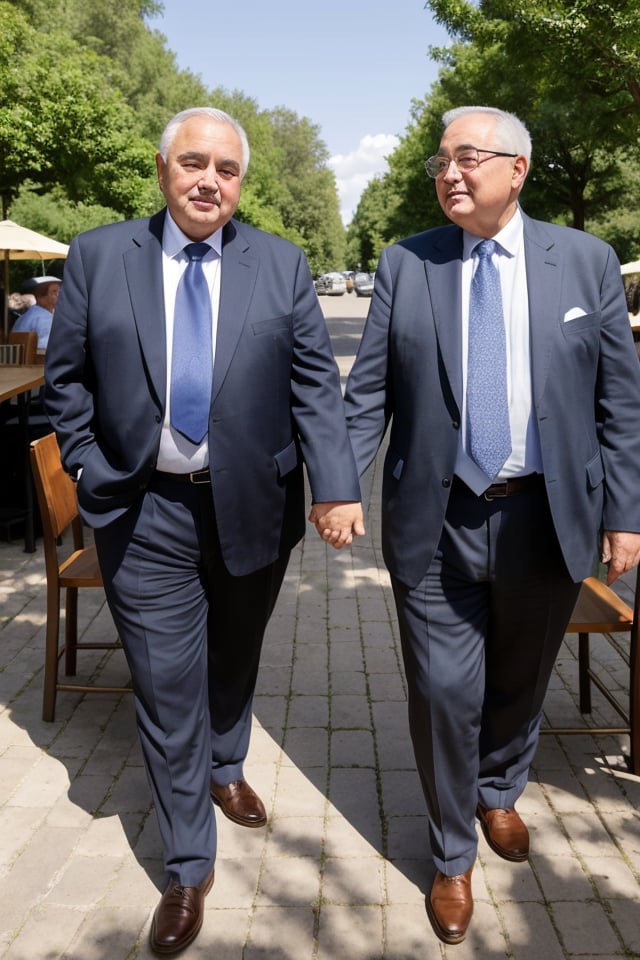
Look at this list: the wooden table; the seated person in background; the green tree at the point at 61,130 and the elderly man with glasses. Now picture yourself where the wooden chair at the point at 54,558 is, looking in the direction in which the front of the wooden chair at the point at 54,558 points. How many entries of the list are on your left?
3

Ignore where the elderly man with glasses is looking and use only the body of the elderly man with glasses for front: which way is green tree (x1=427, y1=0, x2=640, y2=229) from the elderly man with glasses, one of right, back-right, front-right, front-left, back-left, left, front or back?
back

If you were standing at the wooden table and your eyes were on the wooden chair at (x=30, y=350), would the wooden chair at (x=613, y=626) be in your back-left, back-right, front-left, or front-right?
back-right

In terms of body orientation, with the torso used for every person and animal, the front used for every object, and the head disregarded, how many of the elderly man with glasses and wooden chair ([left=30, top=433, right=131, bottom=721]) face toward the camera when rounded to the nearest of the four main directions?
1

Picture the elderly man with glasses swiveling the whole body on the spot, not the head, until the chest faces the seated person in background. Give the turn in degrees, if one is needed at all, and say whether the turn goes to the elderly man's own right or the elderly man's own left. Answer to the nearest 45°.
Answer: approximately 135° to the elderly man's own right

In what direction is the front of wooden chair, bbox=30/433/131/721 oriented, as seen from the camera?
facing to the right of the viewer

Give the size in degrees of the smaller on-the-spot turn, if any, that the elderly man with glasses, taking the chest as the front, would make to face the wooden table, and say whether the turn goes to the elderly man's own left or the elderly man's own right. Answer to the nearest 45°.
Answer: approximately 135° to the elderly man's own right

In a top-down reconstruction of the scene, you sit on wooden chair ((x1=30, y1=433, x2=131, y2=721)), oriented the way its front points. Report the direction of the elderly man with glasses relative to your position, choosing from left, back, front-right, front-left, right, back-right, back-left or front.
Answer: front-right

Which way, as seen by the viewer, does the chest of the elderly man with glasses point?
toward the camera

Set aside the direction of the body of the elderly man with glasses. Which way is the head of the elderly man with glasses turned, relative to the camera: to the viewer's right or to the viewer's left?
to the viewer's left

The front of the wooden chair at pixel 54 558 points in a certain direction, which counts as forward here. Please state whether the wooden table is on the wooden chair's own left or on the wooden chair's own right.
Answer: on the wooden chair's own left

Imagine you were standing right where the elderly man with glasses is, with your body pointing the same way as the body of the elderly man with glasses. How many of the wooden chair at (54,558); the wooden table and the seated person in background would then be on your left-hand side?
0

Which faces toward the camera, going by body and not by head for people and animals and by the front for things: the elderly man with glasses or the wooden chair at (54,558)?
the elderly man with glasses

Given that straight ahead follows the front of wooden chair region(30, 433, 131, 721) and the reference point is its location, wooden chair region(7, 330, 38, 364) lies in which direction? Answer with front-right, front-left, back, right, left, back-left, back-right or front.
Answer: left

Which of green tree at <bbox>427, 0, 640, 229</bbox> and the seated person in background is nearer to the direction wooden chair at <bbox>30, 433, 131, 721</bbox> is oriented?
the green tree

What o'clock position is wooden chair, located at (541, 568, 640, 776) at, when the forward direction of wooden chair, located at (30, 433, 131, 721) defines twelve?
wooden chair, located at (541, 568, 640, 776) is roughly at 1 o'clock from wooden chair, located at (30, 433, 131, 721).
